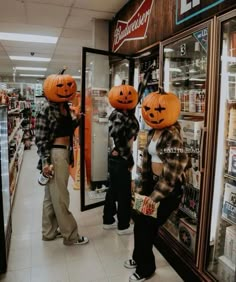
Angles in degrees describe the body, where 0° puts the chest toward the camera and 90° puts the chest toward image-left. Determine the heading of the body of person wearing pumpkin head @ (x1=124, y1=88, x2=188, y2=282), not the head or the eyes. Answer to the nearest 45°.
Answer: approximately 45°

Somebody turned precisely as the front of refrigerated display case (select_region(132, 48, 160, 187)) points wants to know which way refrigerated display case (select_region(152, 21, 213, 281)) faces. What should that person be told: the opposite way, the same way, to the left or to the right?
the same way

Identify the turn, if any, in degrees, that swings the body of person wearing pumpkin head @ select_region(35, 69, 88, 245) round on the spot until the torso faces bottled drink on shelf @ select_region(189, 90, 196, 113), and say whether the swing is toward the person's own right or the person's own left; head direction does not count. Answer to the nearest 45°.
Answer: approximately 45° to the person's own left

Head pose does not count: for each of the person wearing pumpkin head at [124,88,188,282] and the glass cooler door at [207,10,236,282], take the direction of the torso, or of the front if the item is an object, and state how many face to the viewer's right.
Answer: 0

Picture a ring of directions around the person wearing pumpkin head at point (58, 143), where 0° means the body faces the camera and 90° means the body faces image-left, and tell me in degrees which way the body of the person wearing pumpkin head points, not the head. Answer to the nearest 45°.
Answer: approximately 315°

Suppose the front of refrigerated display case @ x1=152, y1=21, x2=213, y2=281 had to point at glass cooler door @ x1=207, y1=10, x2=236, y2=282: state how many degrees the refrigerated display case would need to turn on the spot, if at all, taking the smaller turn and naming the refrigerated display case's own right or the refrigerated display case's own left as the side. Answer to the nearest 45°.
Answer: approximately 90° to the refrigerated display case's own left

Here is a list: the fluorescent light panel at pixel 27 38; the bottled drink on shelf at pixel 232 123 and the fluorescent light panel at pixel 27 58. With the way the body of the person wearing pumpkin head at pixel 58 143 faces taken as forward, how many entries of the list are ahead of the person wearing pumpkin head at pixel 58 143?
1

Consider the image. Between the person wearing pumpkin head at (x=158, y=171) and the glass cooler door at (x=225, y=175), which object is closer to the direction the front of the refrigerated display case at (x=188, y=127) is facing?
the person wearing pumpkin head

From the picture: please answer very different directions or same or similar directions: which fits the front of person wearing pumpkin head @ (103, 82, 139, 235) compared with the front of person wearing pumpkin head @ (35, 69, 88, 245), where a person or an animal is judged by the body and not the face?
same or similar directions

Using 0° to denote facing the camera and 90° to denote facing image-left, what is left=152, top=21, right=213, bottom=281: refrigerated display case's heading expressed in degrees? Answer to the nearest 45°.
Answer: approximately 45°

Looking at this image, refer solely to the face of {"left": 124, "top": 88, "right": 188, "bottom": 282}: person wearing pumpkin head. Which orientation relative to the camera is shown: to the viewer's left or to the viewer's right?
to the viewer's left

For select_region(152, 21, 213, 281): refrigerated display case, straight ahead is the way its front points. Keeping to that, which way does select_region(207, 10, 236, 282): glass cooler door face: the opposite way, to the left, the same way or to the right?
the same way
